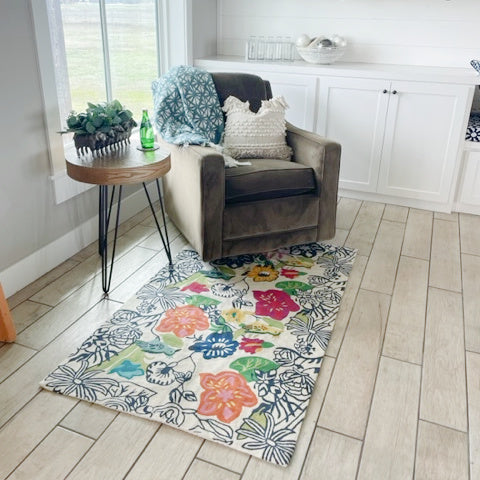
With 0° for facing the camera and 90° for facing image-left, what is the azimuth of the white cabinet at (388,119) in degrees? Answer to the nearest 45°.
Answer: approximately 0°

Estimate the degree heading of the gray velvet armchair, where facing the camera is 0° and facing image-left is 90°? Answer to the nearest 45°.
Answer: approximately 315°

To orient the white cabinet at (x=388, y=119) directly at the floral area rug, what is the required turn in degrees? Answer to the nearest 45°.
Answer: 0° — it already faces it

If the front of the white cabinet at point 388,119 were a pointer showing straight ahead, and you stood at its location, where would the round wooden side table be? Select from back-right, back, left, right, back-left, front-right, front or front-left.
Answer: front-right

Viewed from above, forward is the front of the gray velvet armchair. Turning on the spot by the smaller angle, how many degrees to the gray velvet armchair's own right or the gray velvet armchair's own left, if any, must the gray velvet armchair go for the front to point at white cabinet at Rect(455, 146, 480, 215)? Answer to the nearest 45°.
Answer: approximately 90° to the gray velvet armchair's own left
